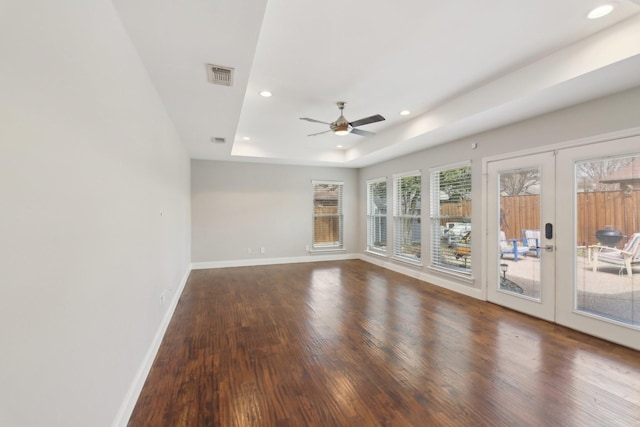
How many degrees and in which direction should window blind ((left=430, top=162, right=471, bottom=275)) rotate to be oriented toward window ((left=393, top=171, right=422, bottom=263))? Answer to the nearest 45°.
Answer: approximately 90° to its right

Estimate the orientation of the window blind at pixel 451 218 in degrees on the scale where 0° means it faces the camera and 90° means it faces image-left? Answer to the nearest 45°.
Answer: approximately 45°

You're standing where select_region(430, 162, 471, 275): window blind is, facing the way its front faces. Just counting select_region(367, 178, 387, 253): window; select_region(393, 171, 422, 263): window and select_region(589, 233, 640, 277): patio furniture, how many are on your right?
2

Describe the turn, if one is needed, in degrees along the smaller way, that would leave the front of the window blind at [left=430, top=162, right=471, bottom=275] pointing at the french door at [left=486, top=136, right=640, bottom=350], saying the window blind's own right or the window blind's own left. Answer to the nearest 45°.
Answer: approximately 90° to the window blind's own left

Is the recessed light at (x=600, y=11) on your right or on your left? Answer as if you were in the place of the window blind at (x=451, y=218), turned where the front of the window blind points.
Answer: on your left
